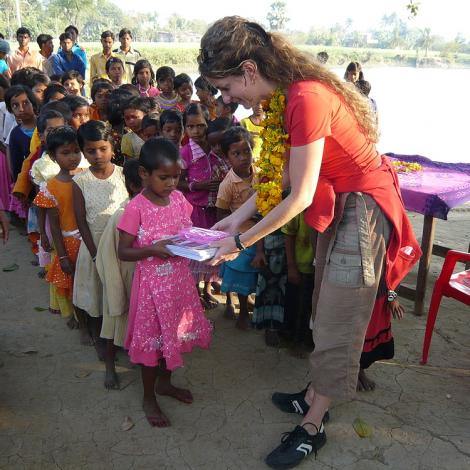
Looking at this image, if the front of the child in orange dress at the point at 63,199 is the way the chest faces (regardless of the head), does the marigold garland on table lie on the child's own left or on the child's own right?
on the child's own left

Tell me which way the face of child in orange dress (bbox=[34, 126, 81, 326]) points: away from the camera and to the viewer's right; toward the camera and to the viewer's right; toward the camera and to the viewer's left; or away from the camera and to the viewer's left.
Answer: toward the camera and to the viewer's right

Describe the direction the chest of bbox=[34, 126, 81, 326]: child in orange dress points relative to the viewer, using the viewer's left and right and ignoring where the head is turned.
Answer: facing the viewer and to the right of the viewer

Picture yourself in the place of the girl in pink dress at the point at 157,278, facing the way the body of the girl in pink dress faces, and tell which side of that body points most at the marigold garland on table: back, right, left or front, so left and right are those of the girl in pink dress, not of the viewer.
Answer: left

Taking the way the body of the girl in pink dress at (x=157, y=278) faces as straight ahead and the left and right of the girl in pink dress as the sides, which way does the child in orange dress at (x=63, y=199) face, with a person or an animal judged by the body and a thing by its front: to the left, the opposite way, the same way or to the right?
the same way

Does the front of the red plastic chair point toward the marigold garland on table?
no

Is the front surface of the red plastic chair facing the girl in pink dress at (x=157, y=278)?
yes

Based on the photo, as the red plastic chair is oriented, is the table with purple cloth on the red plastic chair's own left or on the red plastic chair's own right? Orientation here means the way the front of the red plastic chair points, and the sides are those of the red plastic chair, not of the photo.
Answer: on the red plastic chair's own right

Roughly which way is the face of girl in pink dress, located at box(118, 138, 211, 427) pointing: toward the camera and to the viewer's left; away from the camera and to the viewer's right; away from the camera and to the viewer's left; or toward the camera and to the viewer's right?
toward the camera and to the viewer's right

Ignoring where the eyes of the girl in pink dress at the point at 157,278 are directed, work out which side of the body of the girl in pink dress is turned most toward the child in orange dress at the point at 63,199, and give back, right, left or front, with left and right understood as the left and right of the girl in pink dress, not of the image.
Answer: back

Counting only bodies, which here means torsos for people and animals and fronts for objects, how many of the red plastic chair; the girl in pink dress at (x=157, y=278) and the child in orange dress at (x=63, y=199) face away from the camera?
0

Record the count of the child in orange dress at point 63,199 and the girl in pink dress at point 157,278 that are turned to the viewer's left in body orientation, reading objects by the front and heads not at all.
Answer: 0

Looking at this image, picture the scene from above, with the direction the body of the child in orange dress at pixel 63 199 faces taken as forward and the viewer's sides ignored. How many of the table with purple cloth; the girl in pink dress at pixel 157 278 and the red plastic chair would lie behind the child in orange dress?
0

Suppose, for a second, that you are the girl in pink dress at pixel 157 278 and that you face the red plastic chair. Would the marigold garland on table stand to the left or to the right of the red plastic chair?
left

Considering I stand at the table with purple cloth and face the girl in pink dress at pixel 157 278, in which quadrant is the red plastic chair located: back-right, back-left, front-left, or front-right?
front-left
